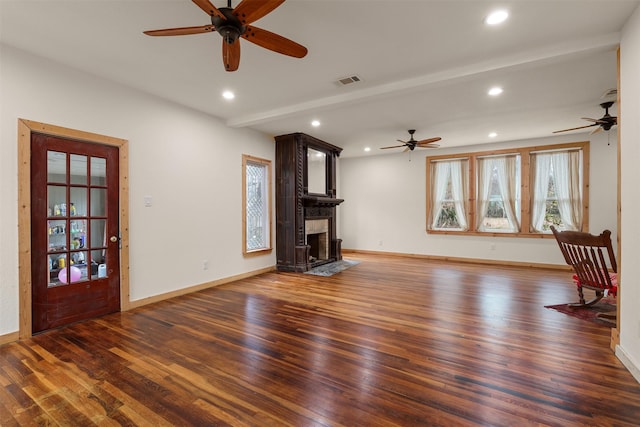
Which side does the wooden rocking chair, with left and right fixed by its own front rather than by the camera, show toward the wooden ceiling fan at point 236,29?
back

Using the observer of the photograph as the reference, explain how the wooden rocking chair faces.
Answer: facing away from the viewer and to the right of the viewer

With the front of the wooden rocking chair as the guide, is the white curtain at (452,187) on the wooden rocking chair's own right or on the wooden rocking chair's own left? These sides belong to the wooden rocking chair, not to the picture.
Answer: on the wooden rocking chair's own left

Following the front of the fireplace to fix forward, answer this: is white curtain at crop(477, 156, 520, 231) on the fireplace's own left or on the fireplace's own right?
on the fireplace's own left

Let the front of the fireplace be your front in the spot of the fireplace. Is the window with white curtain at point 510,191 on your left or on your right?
on your left

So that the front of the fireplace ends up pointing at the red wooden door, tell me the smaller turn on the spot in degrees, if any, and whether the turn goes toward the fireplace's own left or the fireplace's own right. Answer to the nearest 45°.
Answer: approximately 90° to the fireplace's own right

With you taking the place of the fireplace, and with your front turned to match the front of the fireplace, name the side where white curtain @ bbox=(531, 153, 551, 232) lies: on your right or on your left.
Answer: on your left

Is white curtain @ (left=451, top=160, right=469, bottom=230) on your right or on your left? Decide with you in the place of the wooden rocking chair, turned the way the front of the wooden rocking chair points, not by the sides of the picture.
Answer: on your left

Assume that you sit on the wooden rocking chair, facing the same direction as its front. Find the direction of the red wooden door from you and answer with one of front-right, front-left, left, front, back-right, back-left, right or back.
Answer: back

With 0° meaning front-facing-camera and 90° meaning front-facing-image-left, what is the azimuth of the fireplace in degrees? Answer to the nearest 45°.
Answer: approximately 315°
